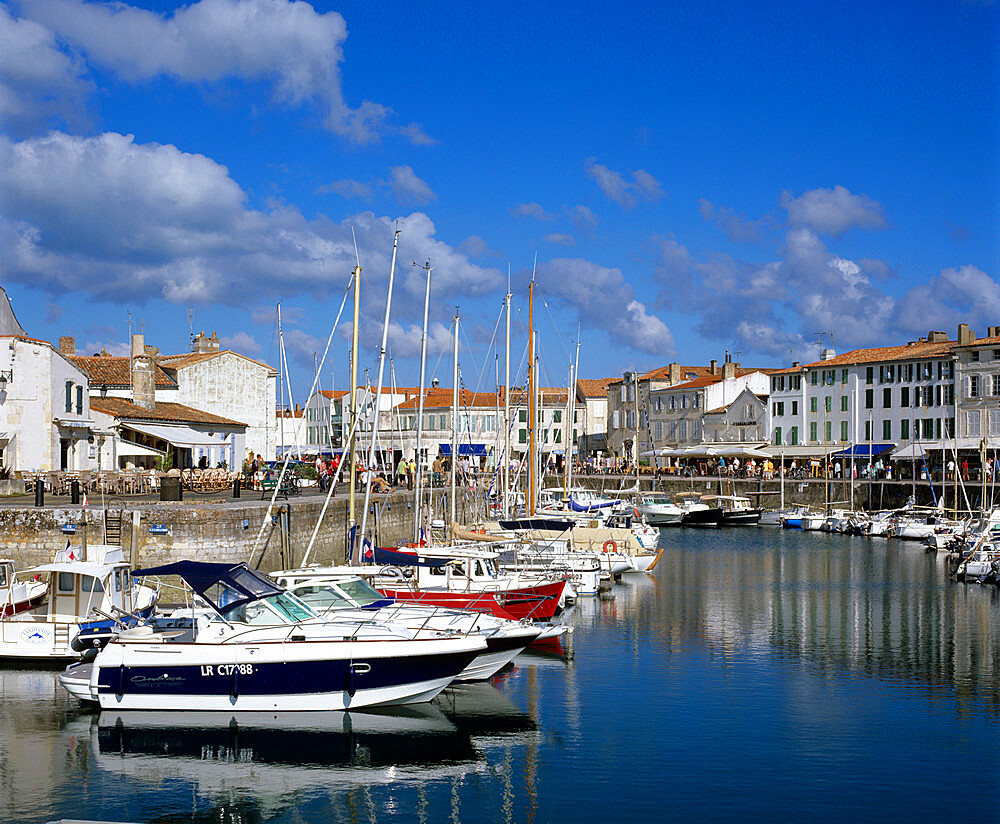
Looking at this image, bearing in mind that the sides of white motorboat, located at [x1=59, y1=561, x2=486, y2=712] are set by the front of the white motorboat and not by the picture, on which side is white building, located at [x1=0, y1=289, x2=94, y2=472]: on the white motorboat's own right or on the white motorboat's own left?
on the white motorboat's own left

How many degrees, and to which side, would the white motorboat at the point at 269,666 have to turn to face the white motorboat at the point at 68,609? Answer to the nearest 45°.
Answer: approximately 135° to its left

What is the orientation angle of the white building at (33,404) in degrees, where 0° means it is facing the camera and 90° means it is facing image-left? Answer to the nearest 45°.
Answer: approximately 315°

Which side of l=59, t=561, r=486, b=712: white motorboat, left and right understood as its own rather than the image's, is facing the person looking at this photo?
right
